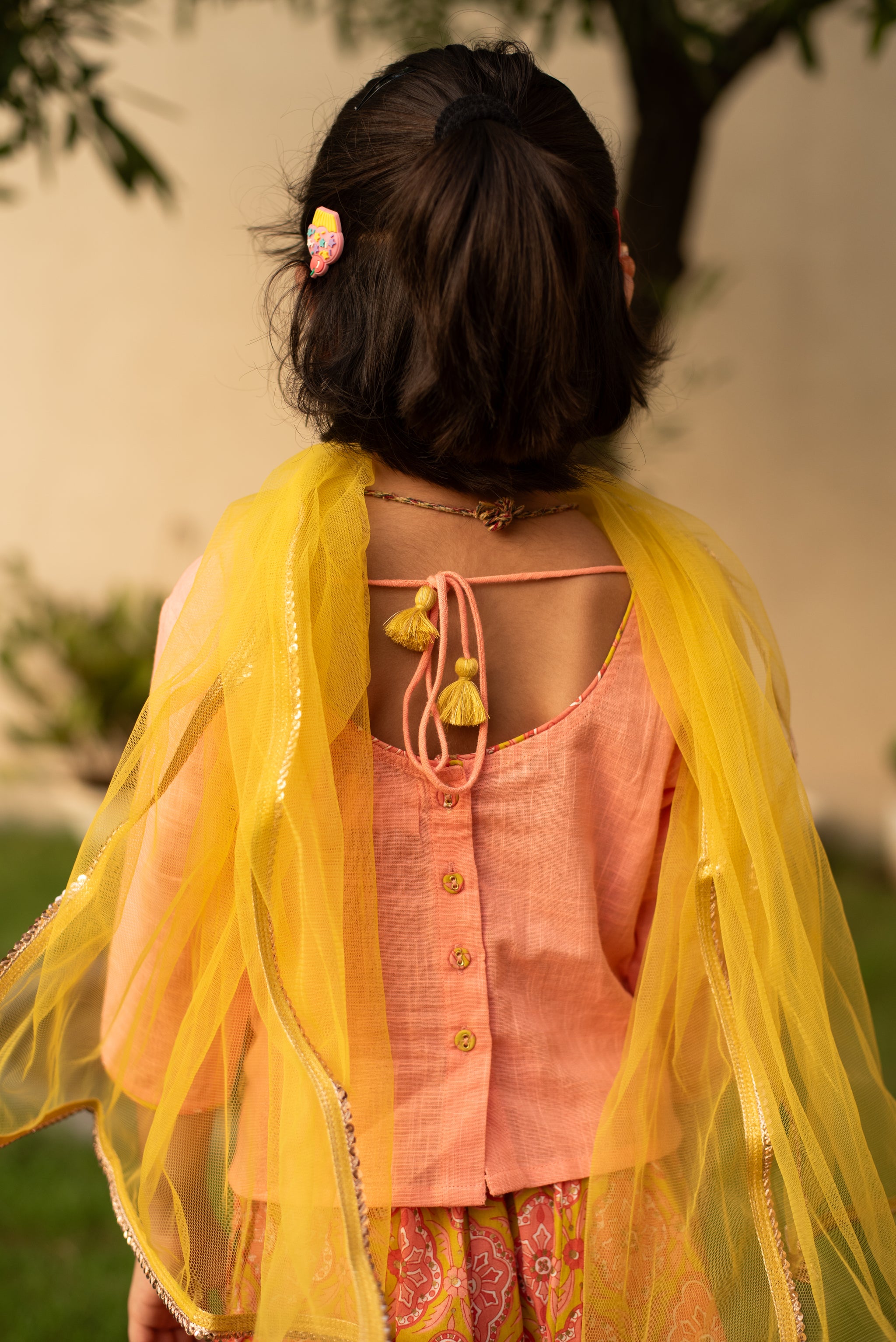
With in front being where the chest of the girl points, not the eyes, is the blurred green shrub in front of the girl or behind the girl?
in front

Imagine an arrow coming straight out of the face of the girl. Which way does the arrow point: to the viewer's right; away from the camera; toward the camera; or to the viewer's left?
away from the camera

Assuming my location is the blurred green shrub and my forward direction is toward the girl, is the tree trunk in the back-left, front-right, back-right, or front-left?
front-left

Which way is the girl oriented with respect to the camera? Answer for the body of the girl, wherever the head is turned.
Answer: away from the camera

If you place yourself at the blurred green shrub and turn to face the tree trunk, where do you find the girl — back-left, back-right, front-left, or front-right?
front-right

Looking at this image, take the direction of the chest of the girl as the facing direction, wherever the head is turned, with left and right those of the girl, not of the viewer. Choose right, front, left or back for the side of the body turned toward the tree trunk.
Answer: front
